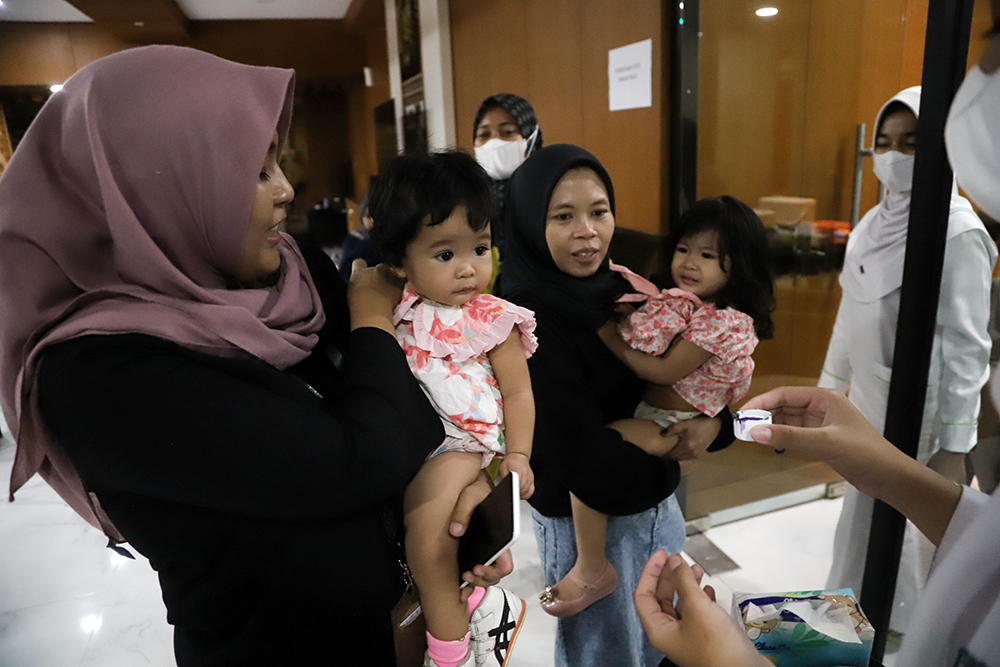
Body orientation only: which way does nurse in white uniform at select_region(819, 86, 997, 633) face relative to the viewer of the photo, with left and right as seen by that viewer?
facing the viewer and to the left of the viewer

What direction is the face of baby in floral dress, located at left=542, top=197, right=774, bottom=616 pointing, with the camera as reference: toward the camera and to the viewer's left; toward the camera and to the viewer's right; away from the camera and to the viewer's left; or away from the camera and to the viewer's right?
toward the camera and to the viewer's left

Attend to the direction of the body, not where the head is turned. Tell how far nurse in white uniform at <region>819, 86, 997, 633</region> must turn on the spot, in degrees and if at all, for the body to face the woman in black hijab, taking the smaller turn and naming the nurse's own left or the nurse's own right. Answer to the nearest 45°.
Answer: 0° — they already face them

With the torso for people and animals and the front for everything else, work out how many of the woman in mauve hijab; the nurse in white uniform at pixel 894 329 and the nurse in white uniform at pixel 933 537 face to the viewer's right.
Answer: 1

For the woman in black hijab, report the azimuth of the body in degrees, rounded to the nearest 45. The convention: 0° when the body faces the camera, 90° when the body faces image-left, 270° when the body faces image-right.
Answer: approximately 315°

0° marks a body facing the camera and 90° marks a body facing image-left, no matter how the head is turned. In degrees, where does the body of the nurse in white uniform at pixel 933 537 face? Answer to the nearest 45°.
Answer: approximately 90°

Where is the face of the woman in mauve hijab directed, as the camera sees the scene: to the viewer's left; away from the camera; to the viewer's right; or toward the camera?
to the viewer's right

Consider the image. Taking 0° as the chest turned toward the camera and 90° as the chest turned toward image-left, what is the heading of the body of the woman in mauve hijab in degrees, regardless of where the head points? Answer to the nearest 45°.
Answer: approximately 270°

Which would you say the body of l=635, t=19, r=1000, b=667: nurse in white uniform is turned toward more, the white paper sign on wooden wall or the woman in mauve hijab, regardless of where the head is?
the woman in mauve hijab

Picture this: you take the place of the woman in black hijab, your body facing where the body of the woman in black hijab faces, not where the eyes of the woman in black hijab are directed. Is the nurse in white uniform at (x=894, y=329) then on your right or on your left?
on your left

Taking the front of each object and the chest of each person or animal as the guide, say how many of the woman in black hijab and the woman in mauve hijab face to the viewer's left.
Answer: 0

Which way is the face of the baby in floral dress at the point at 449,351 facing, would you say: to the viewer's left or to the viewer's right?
to the viewer's right

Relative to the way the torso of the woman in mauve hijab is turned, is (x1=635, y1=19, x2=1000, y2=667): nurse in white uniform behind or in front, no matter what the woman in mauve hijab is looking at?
in front

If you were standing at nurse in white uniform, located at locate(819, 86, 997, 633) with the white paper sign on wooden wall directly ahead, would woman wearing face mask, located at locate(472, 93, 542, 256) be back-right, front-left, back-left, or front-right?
front-left
